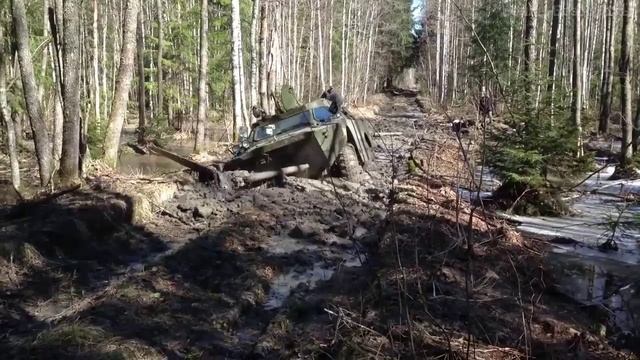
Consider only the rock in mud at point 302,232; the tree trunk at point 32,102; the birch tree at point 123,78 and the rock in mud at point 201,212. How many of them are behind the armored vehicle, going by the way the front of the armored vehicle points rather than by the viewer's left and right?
0

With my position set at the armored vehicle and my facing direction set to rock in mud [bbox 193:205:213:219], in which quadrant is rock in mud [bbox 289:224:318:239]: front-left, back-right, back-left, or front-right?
front-left

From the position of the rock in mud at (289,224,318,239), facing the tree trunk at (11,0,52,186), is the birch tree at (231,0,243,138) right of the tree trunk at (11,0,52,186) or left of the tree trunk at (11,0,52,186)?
right

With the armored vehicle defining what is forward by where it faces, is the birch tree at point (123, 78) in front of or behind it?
in front

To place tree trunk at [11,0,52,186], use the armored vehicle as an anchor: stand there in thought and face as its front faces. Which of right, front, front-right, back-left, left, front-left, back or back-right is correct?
front-right

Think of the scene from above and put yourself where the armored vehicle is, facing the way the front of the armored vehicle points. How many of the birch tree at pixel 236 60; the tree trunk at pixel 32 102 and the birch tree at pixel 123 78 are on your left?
0

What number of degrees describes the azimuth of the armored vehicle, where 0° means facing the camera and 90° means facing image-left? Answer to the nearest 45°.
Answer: approximately 45°

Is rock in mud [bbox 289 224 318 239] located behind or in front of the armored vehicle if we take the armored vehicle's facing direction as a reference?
in front

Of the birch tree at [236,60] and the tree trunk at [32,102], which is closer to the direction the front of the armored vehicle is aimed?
the tree trunk

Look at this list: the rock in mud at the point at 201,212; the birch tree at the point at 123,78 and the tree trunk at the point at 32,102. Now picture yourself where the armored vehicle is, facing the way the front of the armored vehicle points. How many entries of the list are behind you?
0

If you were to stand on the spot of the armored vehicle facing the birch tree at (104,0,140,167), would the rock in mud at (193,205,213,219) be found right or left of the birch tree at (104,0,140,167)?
left

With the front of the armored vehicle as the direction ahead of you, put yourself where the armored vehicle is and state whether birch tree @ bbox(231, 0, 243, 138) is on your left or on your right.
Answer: on your right

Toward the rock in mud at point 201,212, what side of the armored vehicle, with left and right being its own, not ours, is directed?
front
